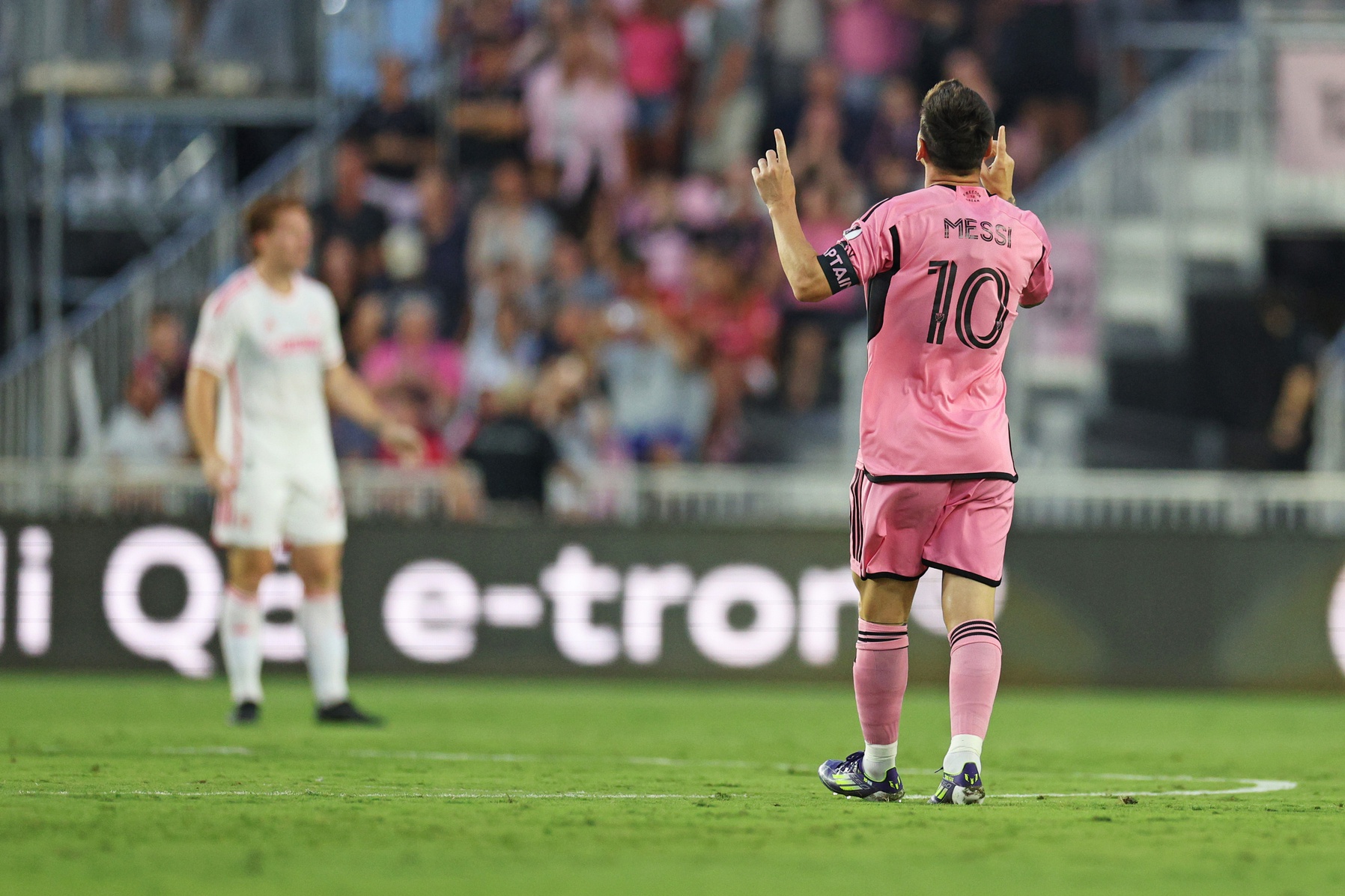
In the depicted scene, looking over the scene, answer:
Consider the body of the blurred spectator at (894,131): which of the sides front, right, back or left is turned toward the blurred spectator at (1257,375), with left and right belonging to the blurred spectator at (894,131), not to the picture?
left

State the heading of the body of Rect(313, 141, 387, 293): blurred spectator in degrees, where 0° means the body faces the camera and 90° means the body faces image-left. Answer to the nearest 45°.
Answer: approximately 0°

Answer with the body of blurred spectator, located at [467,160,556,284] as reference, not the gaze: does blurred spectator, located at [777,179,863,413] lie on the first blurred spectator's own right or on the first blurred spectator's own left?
on the first blurred spectator's own left

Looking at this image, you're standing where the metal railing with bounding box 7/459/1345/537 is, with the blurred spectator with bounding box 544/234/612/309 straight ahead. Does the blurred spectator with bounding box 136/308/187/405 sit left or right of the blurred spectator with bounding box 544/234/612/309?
left
